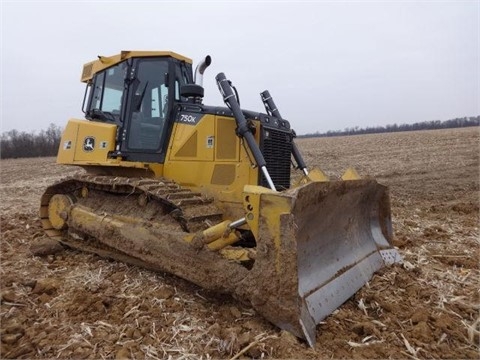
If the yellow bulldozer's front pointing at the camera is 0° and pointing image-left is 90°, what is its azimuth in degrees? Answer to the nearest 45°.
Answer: approximately 315°
